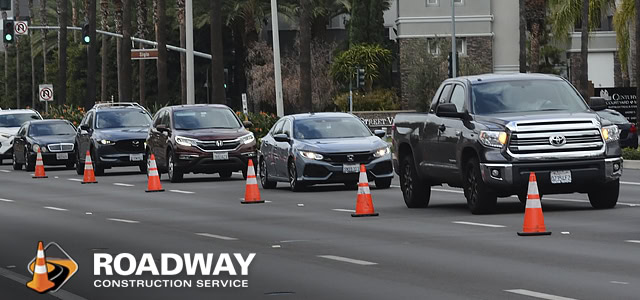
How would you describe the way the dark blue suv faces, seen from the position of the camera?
facing the viewer and to the right of the viewer

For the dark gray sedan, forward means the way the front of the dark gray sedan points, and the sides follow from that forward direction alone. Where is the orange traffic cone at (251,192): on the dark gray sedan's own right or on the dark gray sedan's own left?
on the dark gray sedan's own right

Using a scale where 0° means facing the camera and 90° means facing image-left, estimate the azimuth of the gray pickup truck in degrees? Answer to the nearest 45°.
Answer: approximately 315°

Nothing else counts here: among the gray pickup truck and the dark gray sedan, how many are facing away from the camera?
0

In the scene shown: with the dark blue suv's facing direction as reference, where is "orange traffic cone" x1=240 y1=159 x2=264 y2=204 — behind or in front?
in front

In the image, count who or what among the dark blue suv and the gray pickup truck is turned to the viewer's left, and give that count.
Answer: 0
